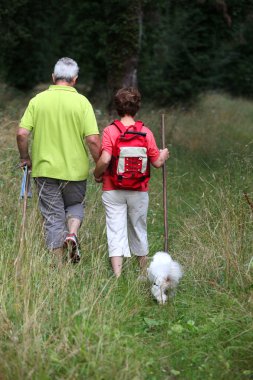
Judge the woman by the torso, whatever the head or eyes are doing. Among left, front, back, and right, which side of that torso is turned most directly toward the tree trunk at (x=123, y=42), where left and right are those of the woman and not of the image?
front

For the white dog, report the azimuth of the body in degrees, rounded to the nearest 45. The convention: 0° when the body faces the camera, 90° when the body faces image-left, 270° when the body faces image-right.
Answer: approximately 180°

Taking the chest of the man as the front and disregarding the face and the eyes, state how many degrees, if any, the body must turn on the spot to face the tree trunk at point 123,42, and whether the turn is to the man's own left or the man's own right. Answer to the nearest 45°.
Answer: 0° — they already face it

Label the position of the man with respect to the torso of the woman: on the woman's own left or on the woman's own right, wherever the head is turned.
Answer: on the woman's own left

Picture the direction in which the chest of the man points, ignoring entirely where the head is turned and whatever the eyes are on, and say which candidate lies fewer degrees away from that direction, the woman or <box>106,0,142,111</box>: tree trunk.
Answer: the tree trunk

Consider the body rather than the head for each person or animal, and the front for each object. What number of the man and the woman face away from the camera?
2

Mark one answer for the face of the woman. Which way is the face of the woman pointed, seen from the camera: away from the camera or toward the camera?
away from the camera

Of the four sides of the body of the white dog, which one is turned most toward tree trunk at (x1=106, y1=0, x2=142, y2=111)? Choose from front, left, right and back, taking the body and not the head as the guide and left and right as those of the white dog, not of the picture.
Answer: front

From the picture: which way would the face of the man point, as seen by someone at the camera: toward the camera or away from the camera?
away from the camera

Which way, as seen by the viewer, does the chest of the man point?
away from the camera

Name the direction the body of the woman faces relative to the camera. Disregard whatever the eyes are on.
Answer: away from the camera
